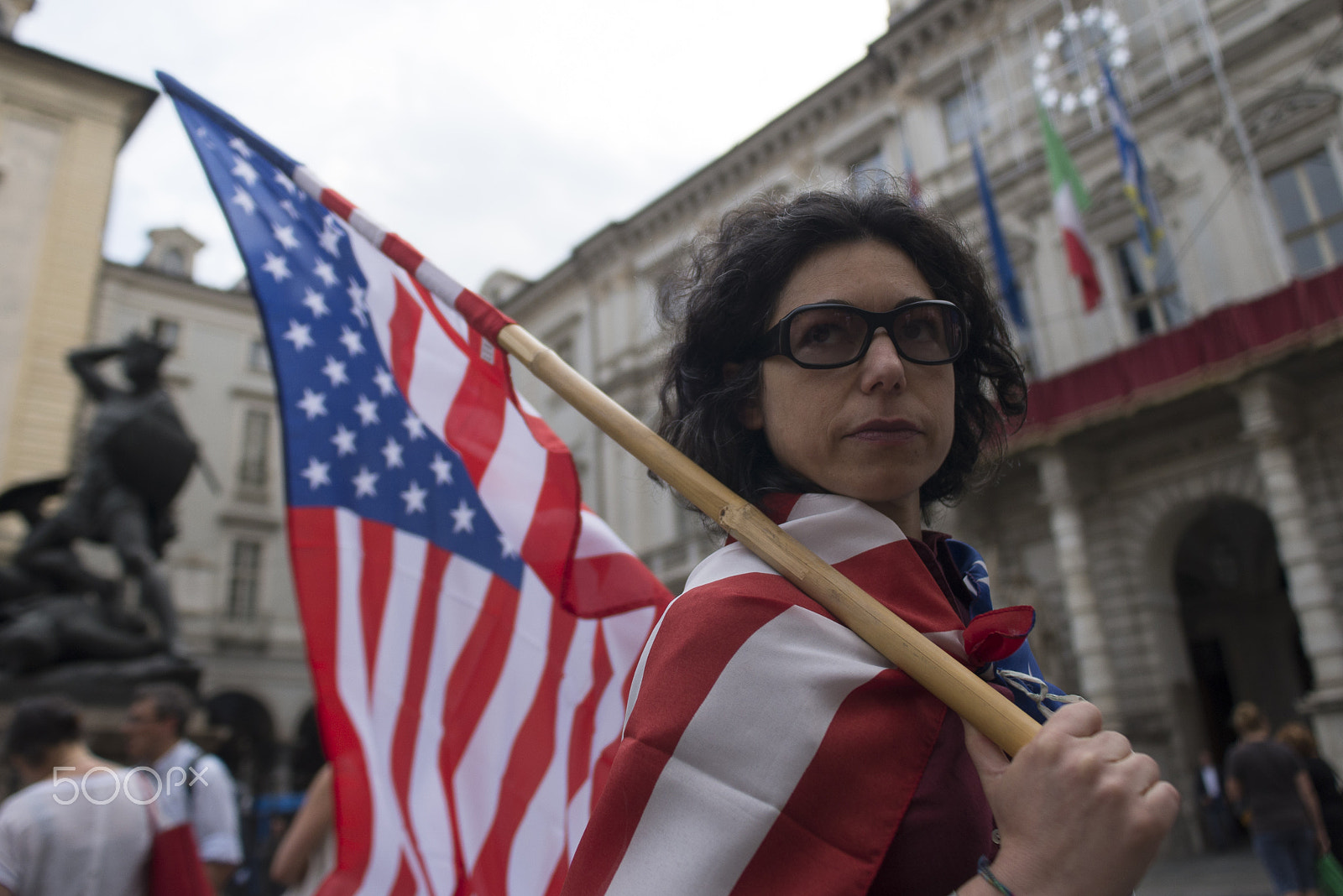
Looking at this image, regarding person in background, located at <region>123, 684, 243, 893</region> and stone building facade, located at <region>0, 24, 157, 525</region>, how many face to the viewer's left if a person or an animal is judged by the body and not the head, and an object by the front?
1

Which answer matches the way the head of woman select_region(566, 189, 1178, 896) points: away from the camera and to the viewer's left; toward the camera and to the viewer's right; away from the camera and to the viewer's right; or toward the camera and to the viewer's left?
toward the camera and to the viewer's right

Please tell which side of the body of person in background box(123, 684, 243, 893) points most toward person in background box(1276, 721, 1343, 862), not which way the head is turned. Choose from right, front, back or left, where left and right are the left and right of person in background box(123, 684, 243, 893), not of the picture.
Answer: back

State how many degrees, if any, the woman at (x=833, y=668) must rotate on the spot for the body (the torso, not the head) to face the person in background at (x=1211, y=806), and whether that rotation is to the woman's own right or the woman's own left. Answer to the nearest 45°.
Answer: approximately 135° to the woman's own left

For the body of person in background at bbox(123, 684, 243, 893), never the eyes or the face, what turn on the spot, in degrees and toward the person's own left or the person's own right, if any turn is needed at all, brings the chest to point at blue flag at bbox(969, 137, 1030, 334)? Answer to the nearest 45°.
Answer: approximately 180°

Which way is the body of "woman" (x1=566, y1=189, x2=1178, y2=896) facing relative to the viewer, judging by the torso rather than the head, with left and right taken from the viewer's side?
facing the viewer and to the right of the viewer

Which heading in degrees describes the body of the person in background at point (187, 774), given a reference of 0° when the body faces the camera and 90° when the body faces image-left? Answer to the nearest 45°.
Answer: approximately 90°

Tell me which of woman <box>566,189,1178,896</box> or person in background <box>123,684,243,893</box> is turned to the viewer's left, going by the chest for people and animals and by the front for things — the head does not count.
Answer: the person in background

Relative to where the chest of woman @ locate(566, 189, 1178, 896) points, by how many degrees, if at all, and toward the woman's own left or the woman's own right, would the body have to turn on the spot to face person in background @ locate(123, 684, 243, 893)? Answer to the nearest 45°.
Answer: approximately 180°

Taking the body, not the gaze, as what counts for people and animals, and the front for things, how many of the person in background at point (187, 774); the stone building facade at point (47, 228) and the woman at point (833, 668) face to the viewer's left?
1
